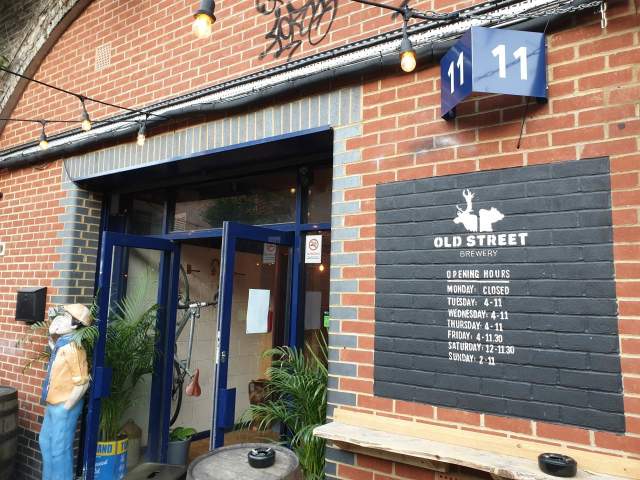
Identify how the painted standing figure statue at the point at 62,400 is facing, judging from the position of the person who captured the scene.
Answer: facing the viewer and to the left of the viewer

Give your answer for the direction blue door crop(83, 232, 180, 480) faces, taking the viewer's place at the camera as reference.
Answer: facing the viewer and to the right of the viewer

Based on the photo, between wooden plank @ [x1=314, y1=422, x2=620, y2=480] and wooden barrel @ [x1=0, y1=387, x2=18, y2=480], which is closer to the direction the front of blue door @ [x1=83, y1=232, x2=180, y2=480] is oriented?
the wooden plank

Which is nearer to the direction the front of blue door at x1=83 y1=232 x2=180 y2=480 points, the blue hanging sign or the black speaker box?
the blue hanging sign

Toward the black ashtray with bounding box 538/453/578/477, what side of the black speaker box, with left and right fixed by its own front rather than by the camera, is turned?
left

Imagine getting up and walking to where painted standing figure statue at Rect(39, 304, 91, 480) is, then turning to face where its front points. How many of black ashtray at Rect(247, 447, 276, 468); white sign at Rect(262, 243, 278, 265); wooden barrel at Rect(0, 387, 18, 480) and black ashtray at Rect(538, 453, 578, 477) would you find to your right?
1

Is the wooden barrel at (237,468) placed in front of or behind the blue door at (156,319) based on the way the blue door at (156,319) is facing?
in front
